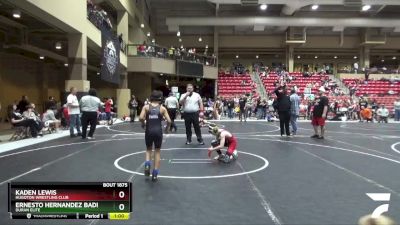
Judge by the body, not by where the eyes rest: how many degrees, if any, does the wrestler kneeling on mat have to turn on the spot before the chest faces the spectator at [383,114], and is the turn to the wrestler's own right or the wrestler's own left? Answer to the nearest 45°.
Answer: approximately 135° to the wrestler's own right

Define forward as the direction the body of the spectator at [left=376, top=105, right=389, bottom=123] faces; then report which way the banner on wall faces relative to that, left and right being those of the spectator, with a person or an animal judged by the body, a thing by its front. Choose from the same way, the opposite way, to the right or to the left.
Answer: to the left

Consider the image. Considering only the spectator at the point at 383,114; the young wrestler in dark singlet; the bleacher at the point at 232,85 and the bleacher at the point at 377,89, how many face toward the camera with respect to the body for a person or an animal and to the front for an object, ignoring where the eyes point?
3

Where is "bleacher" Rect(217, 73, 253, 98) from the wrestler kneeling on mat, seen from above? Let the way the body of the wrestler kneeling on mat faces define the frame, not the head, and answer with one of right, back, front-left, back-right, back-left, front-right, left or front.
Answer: right

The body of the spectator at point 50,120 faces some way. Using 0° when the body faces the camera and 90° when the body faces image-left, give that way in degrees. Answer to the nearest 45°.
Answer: approximately 270°

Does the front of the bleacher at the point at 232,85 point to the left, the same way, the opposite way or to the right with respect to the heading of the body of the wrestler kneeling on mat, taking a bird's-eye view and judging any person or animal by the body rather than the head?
to the left

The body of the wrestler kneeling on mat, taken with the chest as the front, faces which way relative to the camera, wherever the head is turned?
to the viewer's left

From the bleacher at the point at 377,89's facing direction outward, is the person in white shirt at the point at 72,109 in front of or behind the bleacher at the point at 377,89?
in front

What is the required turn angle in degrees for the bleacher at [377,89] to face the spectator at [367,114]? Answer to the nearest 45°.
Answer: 0° — it already faces them

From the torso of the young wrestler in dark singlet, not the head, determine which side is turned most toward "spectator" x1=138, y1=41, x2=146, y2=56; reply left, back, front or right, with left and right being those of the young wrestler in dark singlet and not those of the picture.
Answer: front

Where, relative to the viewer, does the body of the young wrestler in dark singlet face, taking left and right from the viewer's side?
facing away from the viewer
